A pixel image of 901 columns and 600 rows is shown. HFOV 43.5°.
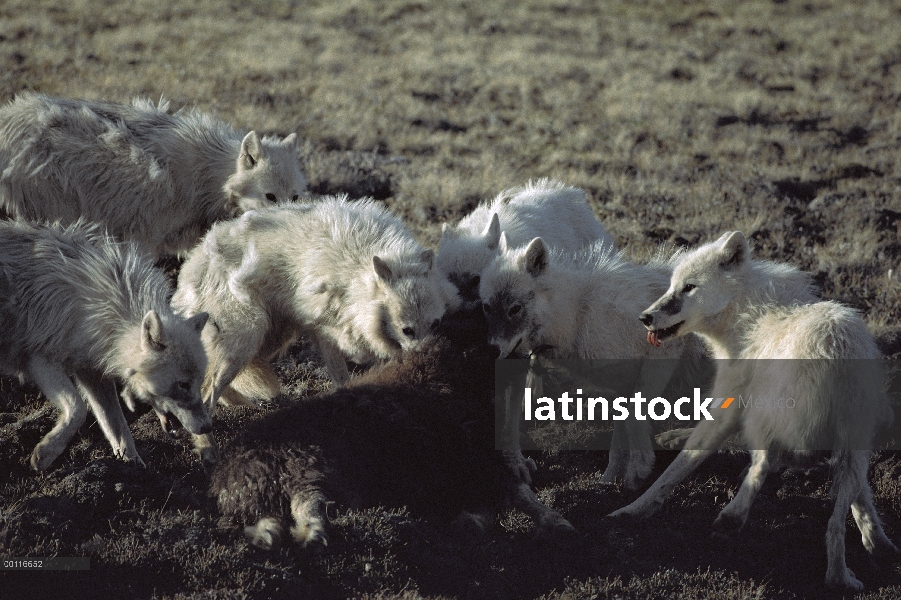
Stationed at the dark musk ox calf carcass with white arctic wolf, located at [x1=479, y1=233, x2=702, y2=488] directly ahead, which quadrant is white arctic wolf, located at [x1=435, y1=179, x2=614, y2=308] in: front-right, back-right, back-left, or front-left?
front-left

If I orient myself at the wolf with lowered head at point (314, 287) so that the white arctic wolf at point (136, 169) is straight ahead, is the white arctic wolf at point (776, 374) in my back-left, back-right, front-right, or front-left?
back-right

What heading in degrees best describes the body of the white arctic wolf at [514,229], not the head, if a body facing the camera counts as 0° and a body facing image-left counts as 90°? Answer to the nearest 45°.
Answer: approximately 45°

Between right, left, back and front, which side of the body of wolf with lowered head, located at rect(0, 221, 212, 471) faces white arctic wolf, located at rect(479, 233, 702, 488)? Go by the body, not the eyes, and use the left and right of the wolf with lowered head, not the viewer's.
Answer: front

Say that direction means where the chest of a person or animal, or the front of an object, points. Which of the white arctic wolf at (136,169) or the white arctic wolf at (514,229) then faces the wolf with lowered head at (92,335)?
the white arctic wolf at (514,229)

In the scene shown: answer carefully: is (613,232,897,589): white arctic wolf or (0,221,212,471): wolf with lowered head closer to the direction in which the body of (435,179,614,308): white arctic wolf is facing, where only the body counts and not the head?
the wolf with lowered head

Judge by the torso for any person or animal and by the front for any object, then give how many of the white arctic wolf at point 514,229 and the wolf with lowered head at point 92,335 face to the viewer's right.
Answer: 1

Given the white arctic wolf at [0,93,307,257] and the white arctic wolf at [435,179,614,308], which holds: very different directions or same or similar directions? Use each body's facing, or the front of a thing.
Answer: very different directions

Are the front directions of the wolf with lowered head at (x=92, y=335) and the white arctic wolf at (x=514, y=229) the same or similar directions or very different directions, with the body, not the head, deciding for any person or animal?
very different directions

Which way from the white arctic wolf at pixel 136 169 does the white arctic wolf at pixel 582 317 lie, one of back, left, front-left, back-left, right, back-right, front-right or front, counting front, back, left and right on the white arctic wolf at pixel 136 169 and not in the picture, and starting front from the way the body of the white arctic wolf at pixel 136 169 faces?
front-right

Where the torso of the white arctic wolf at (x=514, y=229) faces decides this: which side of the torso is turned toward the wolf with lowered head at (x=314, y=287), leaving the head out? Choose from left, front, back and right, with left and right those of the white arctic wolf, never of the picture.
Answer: front

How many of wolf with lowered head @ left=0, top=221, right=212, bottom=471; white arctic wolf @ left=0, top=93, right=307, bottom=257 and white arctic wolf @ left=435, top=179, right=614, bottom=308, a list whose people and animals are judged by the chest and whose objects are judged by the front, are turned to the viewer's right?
2

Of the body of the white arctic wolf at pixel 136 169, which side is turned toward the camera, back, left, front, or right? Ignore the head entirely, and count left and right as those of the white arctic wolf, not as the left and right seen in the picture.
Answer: right

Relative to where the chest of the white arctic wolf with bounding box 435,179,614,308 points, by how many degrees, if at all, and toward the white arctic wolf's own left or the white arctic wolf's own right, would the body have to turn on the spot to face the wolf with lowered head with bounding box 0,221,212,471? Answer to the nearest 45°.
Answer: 0° — it already faces it

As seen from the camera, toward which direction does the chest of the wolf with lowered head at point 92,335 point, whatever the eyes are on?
to the viewer's right
